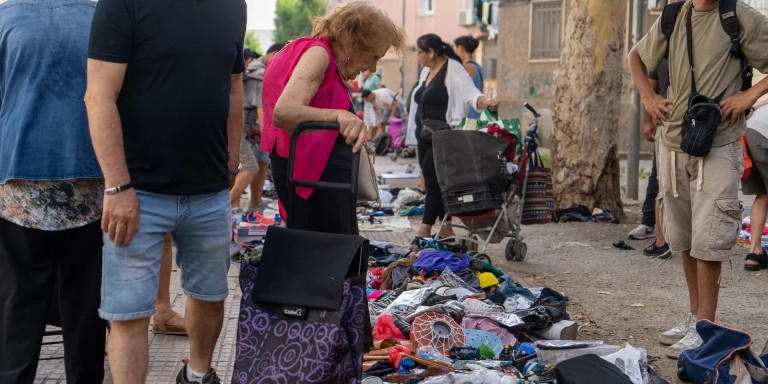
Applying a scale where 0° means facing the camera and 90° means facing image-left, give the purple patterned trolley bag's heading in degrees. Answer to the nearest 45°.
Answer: approximately 0°

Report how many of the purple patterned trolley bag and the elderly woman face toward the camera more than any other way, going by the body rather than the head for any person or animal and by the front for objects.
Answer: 1

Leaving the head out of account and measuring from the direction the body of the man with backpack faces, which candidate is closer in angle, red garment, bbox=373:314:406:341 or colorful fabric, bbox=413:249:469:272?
the red garment
